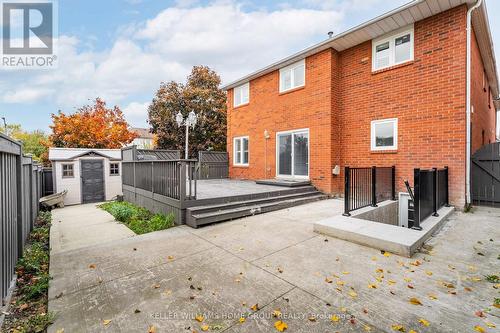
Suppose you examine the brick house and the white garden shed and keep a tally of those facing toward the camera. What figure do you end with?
1

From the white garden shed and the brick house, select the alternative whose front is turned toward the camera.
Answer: the white garden shed

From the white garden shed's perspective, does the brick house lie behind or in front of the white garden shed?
in front

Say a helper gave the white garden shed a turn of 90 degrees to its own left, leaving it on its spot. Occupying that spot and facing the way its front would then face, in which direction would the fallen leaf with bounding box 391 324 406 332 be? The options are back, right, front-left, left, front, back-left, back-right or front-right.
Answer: right

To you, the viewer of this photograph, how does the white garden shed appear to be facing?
facing the viewer

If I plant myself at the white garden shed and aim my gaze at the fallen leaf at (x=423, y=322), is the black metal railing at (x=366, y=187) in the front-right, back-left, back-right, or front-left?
front-left

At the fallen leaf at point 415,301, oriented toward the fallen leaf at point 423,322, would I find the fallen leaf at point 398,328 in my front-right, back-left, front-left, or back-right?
front-right

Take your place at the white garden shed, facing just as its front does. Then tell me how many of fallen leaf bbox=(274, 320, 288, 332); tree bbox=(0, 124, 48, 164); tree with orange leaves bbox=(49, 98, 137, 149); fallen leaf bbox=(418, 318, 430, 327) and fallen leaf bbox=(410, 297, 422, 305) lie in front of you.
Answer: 3

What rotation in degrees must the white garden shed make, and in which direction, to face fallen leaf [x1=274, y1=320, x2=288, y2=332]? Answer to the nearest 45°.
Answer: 0° — it already faces it

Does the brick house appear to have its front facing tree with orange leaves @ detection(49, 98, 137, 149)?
no
